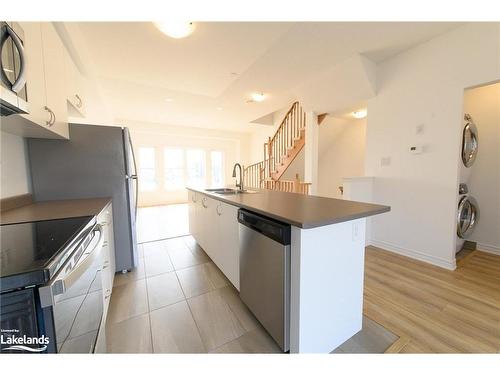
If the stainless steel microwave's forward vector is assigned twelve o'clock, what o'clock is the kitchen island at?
The kitchen island is roughly at 12 o'clock from the stainless steel microwave.

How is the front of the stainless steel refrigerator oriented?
to the viewer's right

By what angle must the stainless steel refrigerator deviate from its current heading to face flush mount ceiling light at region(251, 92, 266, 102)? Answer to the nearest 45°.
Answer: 0° — it already faces it

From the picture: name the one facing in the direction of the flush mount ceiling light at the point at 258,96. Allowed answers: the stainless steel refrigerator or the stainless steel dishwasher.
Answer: the stainless steel refrigerator

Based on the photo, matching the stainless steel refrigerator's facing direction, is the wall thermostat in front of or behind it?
in front

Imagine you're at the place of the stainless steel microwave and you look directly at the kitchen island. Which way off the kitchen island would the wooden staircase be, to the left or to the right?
left

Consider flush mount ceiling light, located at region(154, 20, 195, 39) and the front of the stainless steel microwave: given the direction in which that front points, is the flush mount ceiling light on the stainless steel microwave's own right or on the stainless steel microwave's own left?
on the stainless steel microwave's own left

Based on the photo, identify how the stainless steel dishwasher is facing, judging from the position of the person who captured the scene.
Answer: facing the viewer and to the left of the viewer

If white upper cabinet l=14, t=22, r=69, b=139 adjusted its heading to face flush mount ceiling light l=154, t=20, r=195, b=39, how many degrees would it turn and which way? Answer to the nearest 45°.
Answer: approximately 45° to its left

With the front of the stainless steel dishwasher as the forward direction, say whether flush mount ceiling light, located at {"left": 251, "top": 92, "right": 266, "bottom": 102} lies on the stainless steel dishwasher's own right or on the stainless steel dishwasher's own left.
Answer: on the stainless steel dishwasher's own right

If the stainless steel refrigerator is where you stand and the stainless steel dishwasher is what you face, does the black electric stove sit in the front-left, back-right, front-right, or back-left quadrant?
front-right

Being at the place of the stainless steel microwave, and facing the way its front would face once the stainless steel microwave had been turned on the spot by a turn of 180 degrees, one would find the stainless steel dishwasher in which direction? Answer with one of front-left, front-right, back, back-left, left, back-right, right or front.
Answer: back

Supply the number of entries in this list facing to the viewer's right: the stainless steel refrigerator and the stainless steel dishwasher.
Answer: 1

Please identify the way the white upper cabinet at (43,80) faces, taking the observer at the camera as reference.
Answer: facing the viewer and to the right of the viewer
